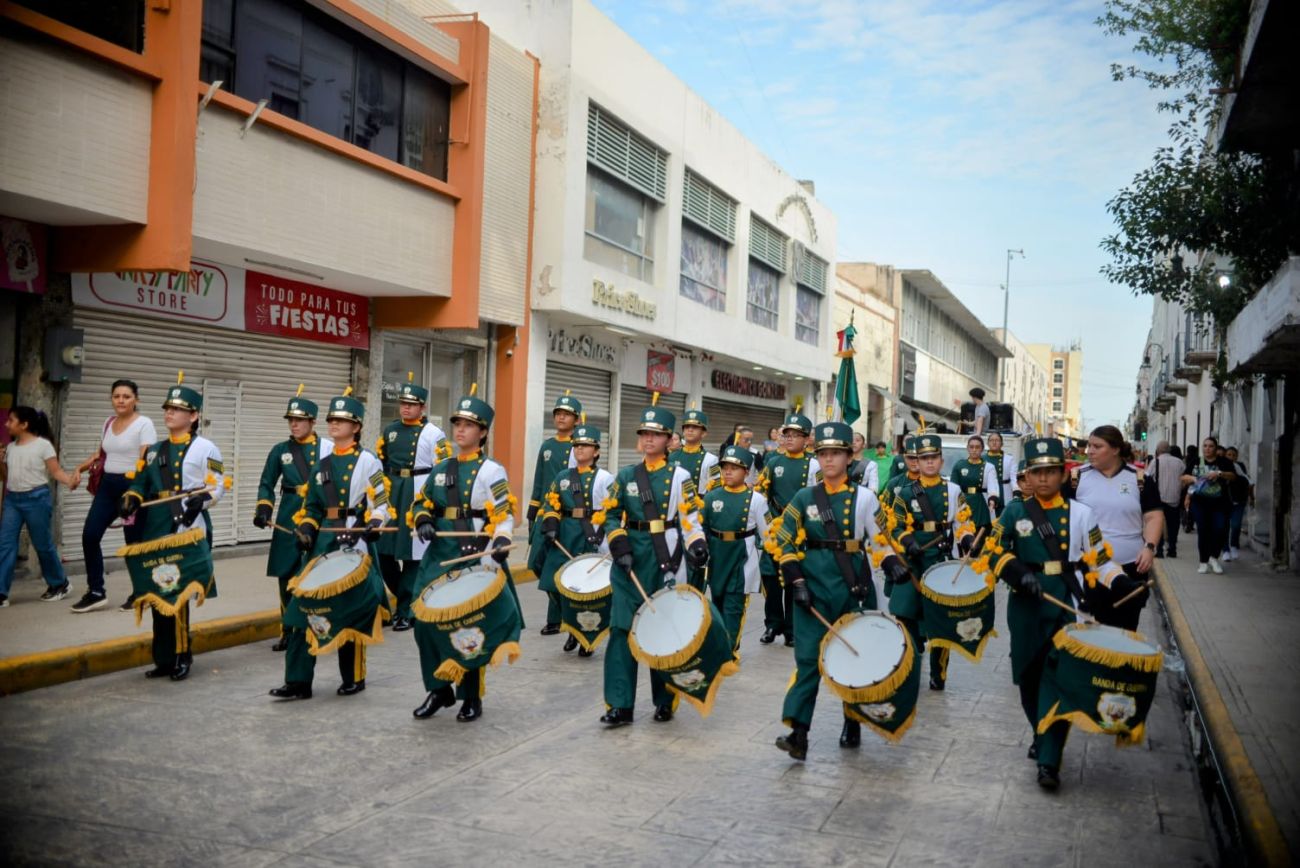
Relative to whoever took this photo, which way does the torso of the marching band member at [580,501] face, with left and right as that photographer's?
facing the viewer

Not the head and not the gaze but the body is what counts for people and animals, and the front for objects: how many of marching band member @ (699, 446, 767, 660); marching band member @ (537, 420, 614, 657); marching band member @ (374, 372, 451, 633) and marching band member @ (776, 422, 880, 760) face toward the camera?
4

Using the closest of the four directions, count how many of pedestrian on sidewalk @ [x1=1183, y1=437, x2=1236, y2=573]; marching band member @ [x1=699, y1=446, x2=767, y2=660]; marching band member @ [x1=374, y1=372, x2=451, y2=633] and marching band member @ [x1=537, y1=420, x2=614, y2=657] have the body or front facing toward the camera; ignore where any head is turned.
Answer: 4

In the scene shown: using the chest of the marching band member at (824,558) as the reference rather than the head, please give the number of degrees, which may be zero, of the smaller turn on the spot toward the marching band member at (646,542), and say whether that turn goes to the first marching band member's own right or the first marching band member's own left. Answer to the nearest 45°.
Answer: approximately 135° to the first marching band member's own right

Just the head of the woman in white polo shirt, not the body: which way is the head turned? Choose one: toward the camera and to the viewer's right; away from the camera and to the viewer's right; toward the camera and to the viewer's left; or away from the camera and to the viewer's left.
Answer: toward the camera and to the viewer's left

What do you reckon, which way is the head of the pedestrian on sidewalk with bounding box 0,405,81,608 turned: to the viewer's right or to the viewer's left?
to the viewer's left

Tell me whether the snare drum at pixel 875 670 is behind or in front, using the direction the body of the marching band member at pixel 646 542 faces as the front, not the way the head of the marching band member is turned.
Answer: in front

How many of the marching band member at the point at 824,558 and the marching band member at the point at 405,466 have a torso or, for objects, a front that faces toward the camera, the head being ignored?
2

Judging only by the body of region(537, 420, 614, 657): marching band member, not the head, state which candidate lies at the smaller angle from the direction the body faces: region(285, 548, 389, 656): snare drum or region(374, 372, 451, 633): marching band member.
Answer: the snare drum

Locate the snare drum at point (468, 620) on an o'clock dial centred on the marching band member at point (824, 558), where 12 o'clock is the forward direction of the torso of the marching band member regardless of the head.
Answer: The snare drum is roughly at 3 o'clock from the marching band member.

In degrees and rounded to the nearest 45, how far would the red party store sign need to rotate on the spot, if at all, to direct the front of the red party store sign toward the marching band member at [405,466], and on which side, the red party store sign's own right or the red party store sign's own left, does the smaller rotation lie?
approximately 45° to the red party store sign's own right

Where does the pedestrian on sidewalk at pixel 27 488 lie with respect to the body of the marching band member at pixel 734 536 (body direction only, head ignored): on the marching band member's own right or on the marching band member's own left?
on the marching band member's own right

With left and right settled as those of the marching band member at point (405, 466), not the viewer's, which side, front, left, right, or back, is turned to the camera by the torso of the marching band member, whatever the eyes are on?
front

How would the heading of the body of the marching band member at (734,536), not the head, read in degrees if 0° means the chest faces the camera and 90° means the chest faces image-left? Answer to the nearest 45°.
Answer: approximately 0°

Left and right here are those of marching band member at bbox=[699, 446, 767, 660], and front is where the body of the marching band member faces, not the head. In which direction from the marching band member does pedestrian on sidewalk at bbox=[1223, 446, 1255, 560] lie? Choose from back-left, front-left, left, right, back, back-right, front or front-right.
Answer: back-left

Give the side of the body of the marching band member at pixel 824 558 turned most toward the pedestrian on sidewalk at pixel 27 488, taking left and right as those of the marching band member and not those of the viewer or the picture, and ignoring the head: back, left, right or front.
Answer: right

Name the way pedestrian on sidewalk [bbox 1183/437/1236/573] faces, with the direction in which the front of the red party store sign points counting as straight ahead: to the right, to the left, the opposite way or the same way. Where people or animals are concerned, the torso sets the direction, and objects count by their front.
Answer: to the right
